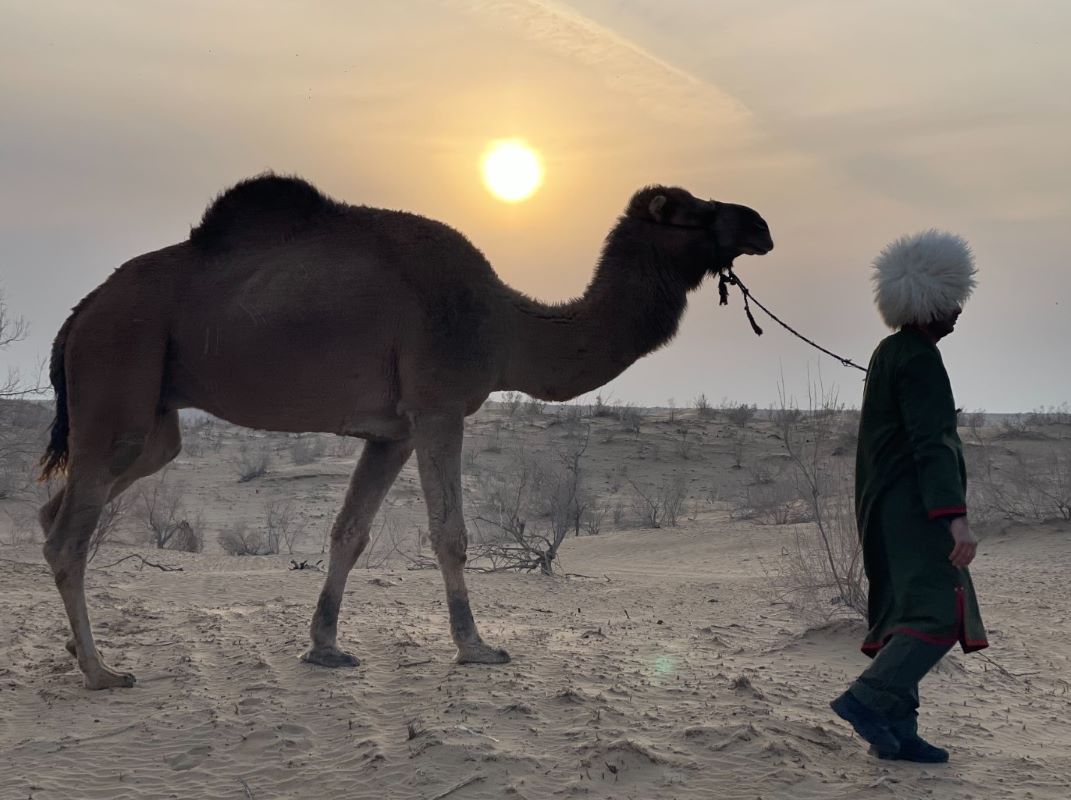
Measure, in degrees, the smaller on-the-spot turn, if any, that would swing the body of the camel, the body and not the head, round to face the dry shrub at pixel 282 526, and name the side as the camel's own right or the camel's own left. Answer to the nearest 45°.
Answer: approximately 90° to the camel's own left

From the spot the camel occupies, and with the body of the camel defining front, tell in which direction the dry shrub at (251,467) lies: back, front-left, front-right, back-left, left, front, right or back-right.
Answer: left

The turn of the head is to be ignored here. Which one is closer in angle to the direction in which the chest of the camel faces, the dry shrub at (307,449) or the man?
the man

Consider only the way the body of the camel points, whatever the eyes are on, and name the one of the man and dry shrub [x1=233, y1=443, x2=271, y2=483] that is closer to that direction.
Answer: the man

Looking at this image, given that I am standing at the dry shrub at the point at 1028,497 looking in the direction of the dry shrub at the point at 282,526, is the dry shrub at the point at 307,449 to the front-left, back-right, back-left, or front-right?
front-right

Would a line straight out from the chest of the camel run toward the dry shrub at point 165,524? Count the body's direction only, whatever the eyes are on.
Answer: no

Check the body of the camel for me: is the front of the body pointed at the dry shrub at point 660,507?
no

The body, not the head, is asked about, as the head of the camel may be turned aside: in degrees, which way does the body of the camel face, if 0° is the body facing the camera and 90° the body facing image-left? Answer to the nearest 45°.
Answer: approximately 270°

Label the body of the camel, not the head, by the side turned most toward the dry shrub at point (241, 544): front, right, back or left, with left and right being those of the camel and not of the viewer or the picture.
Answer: left

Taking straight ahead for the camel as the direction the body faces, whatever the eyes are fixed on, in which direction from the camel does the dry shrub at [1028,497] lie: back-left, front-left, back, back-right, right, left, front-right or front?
front-left

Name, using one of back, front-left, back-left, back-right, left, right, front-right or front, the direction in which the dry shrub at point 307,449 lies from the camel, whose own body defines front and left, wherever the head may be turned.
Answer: left

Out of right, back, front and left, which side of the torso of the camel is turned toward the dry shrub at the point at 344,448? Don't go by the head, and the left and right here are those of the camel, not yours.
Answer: left
